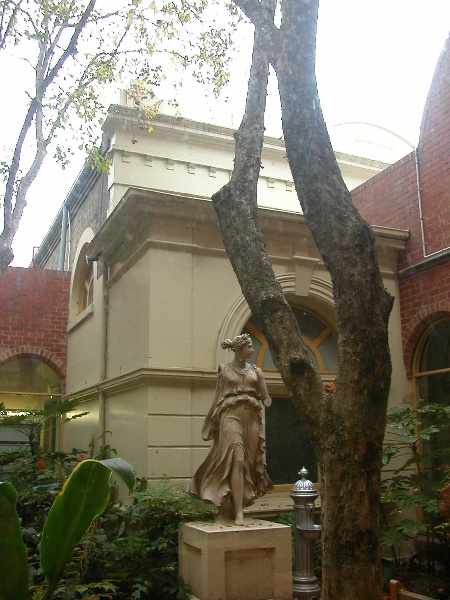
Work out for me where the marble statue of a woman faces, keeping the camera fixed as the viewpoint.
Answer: facing the viewer

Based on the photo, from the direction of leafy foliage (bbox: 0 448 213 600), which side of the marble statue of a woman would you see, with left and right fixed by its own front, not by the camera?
right

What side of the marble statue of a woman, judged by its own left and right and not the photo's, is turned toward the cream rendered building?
back
